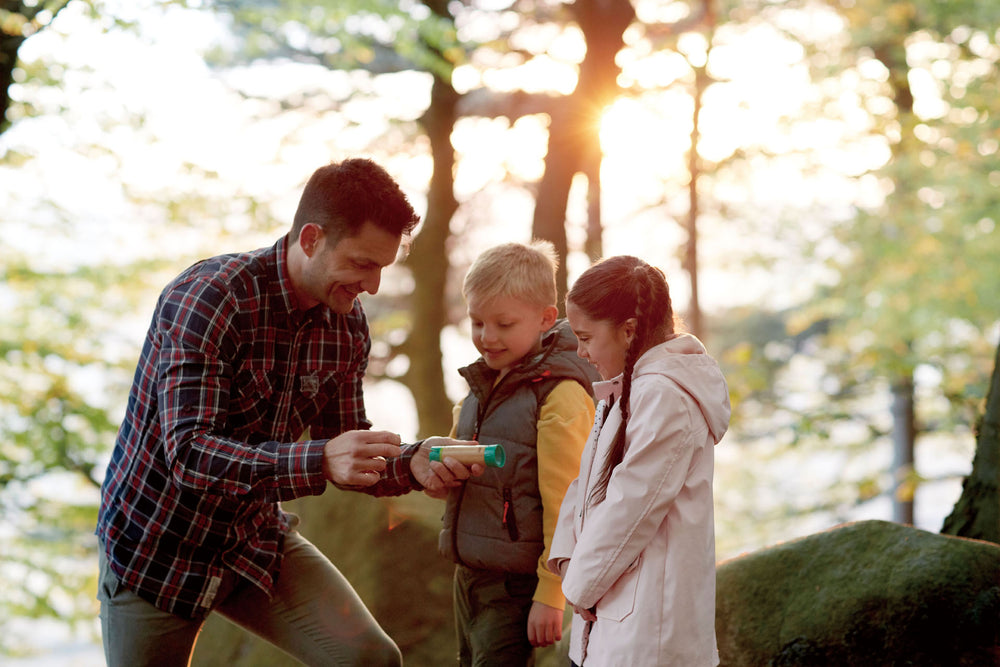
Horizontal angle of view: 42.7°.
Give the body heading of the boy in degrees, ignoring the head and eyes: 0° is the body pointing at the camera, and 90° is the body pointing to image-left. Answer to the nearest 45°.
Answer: approximately 45°

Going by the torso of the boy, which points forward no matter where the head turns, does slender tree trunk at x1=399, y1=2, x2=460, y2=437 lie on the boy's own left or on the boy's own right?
on the boy's own right

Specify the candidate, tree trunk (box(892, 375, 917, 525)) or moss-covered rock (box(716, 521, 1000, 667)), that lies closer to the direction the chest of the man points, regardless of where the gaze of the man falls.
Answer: the moss-covered rock

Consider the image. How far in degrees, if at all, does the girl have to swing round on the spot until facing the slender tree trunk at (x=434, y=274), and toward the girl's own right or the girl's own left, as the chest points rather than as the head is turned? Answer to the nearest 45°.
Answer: approximately 90° to the girl's own right

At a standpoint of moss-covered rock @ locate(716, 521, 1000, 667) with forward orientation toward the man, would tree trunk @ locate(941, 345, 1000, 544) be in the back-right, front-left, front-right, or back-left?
back-right

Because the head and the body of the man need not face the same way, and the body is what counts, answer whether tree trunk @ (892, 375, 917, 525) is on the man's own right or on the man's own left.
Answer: on the man's own left

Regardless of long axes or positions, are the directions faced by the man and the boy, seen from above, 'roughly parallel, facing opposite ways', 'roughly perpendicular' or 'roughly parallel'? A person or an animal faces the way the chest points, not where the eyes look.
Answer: roughly perpendicular

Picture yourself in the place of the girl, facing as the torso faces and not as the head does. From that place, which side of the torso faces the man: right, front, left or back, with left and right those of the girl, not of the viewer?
front

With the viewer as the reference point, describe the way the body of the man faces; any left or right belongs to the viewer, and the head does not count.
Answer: facing the viewer and to the right of the viewer

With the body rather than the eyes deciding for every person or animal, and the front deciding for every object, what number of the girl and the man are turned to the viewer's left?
1

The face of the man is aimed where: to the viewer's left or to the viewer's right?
to the viewer's right

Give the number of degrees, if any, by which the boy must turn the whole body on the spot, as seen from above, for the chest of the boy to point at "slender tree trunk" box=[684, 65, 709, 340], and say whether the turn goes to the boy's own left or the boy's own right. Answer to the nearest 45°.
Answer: approximately 135° to the boy's own right

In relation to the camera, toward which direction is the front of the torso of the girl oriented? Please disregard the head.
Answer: to the viewer's left

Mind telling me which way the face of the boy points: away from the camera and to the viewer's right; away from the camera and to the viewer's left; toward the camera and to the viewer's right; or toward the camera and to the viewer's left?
toward the camera and to the viewer's left
